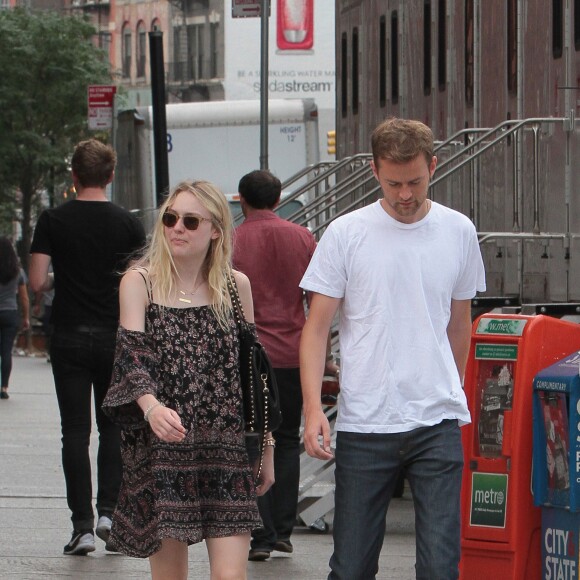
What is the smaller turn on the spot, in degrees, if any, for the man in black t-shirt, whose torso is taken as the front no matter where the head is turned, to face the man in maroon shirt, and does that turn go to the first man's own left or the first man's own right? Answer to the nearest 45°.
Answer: approximately 90° to the first man's own right

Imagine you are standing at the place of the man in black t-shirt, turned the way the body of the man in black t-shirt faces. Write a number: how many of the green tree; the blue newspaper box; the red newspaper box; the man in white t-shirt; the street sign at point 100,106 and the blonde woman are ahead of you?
2

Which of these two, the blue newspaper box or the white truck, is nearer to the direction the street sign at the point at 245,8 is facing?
the blue newspaper box

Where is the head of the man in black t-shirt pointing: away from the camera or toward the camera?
away from the camera

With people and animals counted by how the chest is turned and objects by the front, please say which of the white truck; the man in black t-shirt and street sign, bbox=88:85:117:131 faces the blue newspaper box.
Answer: the street sign

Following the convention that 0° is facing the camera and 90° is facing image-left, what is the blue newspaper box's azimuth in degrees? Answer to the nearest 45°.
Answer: approximately 45°

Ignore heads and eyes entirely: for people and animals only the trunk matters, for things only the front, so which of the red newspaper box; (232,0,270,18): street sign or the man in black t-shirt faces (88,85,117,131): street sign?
the man in black t-shirt

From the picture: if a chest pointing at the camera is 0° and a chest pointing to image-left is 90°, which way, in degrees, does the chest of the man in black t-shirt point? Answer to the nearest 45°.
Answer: approximately 180°

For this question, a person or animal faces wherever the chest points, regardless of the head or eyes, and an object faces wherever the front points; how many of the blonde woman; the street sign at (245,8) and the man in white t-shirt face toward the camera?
3

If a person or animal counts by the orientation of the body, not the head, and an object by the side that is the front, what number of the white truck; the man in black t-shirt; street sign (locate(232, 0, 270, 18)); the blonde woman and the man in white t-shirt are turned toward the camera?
3

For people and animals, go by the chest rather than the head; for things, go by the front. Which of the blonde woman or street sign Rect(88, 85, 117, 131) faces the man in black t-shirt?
the street sign

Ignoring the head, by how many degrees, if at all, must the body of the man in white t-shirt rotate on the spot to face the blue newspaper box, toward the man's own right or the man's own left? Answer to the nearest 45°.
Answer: approximately 135° to the man's own left
